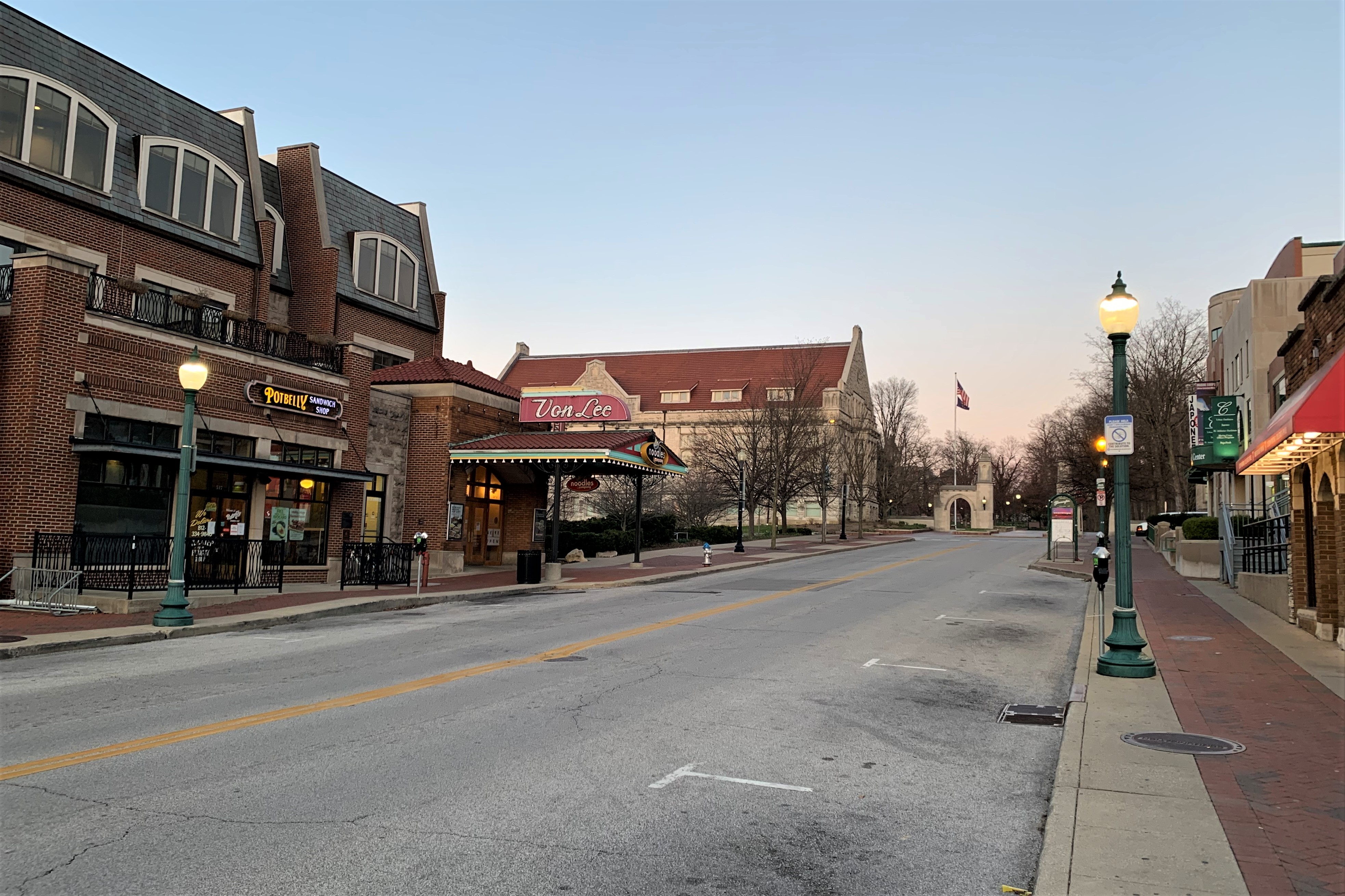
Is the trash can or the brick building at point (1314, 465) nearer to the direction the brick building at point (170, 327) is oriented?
the brick building

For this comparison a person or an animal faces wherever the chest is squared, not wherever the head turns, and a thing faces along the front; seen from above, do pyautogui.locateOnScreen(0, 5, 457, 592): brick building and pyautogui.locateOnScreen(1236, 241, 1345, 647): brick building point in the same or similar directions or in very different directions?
very different directions

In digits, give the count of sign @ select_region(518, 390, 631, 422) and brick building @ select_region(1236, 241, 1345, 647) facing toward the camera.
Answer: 1

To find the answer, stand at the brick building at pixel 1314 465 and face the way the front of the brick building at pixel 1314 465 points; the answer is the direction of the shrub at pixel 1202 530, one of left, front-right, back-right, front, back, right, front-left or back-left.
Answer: right

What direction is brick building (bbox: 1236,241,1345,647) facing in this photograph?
to the viewer's left

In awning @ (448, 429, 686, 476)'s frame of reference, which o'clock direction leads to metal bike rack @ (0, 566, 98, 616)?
The metal bike rack is roughly at 3 o'clock from the awning.

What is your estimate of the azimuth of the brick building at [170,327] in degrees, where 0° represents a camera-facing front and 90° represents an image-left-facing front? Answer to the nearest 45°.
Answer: approximately 315°

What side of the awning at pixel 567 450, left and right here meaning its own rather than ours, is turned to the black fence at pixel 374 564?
right

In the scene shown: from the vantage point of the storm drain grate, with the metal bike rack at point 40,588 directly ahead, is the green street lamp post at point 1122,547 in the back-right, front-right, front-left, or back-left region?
back-right

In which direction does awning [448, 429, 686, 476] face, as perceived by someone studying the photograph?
facing the viewer and to the right of the viewer

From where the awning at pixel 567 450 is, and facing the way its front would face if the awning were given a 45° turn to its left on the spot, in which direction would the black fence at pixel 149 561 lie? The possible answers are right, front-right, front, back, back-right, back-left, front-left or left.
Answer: back-right

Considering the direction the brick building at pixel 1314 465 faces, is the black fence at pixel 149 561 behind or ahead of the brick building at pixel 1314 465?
ahead

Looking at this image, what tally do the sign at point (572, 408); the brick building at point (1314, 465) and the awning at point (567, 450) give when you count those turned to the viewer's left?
1

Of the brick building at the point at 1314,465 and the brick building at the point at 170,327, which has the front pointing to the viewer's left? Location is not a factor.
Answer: the brick building at the point at 1314,465
